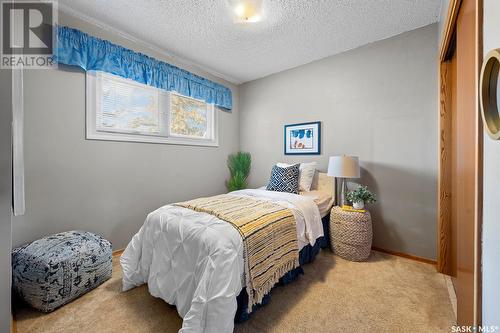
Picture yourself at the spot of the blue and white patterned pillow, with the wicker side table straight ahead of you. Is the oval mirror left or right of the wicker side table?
right

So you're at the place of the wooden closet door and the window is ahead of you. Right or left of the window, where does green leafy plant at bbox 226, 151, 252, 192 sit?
right

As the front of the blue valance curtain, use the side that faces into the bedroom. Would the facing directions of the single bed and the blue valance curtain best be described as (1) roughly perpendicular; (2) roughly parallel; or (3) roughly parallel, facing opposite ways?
roughly perpendicular

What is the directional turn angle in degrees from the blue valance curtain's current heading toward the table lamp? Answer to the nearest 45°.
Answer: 0° — it already faces it

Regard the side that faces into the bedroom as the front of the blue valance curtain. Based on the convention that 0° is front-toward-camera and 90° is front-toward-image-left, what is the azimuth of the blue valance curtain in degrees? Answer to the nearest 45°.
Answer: approximately 315°

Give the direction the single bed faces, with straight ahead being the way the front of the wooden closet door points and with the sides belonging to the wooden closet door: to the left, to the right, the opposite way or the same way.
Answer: to the left

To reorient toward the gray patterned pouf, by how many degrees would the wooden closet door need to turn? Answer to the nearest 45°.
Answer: approximately 45° to its left

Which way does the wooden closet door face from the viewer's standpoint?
to the viewer's left

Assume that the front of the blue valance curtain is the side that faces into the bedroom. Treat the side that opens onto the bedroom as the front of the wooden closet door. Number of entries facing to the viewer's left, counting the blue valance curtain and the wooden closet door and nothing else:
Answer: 1

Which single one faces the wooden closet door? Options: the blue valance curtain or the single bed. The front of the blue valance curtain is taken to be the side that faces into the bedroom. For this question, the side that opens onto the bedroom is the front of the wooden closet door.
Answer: the blue valance curtain

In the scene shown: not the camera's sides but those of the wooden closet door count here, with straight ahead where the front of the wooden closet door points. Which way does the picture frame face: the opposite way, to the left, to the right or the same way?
to the left
